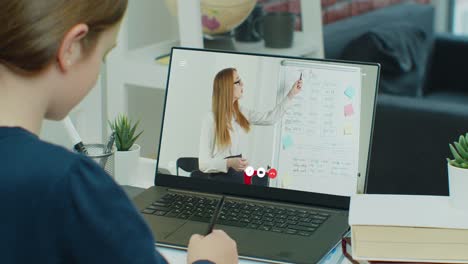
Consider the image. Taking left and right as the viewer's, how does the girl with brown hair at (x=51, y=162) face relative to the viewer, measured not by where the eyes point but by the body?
facing away from the viewer and to the right of the viewer

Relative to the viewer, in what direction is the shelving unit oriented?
toward the camera

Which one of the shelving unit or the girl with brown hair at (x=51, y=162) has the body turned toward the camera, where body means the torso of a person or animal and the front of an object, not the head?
the shelving unit

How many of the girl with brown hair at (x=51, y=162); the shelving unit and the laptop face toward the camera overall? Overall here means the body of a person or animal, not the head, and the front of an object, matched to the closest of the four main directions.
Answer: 2

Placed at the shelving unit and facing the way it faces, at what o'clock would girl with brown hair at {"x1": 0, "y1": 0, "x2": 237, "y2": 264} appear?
The girl with brown hair is roughly at 12 o'clock from the shelving unit.

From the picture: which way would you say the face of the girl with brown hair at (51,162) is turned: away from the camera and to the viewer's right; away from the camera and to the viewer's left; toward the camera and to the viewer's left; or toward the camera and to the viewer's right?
away from the camera and to the viewer's right

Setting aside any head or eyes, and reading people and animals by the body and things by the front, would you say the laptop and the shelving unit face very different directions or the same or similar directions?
same or similar directions

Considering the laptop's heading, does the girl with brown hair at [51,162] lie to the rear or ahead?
ahead

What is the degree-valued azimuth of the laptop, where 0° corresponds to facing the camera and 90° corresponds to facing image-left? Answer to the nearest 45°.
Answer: approximately 0°

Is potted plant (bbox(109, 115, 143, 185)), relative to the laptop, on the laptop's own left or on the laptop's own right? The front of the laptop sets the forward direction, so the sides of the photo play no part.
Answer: on the laptop's own right
